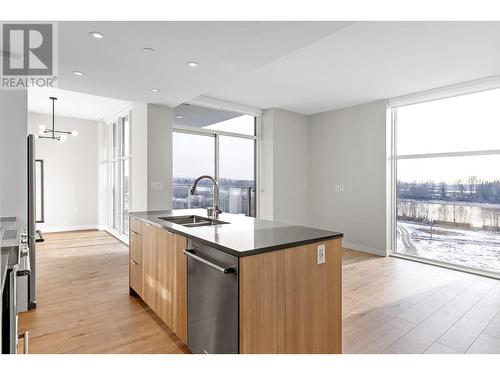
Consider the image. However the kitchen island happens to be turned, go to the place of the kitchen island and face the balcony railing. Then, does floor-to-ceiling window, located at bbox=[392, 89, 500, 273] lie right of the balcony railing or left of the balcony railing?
right

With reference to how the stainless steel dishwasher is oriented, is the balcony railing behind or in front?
behind

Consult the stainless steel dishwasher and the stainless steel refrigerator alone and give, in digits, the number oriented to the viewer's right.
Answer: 1

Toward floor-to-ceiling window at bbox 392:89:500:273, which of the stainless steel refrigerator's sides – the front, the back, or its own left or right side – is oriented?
front

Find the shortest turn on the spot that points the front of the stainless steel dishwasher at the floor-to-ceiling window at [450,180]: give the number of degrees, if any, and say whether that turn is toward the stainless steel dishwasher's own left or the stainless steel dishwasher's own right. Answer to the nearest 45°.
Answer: approximately 180°

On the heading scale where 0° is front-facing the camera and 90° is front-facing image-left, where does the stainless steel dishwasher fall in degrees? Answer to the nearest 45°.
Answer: approximately 45°

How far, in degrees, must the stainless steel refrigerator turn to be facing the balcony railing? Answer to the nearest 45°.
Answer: approximately 45° to its left

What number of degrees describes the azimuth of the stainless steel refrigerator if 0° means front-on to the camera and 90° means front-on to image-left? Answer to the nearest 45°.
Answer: approximately 270°

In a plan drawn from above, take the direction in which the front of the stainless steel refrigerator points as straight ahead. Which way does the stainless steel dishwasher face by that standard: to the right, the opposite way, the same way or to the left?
the opposite way

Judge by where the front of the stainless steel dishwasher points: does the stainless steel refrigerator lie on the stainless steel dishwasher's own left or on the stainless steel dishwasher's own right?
on the stainless steel dishwasher's own right

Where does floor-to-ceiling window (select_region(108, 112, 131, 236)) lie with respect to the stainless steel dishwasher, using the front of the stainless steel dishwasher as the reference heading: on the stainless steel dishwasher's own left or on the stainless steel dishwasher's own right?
on the stainless steel dishwasher's own right

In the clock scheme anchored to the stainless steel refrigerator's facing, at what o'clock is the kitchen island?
The kitchen island is roughly at 2 o'clock from the stainless steel refrigerator.
